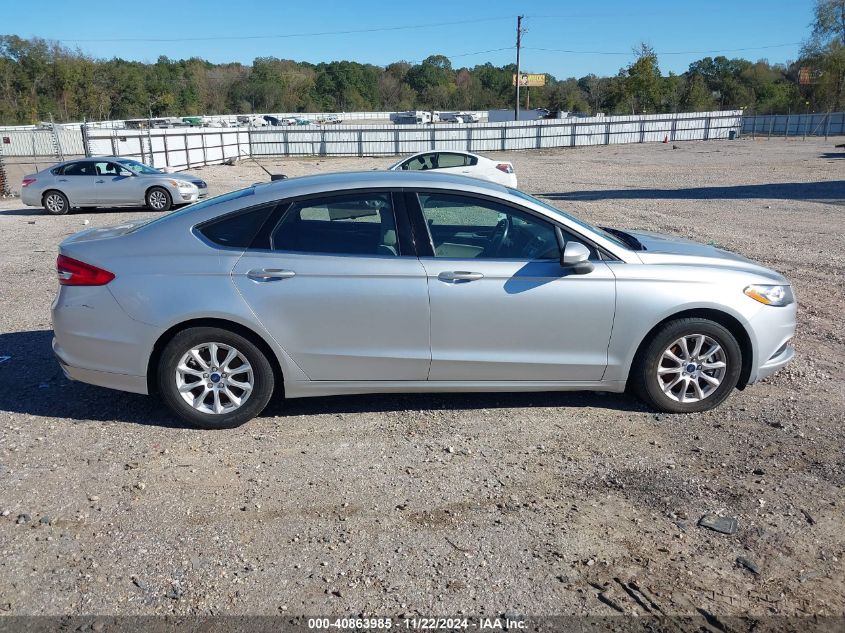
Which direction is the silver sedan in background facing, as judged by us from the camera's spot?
facing to the right of the viewer

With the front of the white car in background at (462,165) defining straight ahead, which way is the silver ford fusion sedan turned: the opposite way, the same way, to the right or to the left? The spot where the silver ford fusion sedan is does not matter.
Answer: the opposite way

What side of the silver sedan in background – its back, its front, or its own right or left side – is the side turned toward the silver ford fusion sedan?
right

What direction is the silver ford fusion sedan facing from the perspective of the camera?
to the viewer's right

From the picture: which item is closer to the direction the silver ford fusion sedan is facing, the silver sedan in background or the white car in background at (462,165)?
the white car in background

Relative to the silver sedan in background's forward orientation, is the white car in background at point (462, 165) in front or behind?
in front

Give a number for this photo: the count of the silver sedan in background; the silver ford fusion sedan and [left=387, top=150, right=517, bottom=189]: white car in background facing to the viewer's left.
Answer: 1

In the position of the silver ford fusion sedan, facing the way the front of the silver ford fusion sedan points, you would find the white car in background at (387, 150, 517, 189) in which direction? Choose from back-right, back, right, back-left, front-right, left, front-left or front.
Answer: left

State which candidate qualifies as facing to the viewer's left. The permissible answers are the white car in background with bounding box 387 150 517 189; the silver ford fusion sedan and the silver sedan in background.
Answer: the white car in background

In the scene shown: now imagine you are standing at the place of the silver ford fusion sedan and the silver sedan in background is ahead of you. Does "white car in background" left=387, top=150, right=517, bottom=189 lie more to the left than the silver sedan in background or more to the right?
right

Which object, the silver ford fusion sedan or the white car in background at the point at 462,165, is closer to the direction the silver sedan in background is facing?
the white car in background

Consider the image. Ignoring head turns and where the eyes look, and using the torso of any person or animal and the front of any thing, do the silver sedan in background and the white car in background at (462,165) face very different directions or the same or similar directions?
very different directions

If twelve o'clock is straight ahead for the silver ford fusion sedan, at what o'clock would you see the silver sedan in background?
The silver sedan in background is roughly at 8 o'clock from the silver ford fusion sedan.

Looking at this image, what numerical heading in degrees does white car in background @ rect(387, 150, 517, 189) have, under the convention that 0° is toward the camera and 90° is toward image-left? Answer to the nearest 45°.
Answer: approximately 90°

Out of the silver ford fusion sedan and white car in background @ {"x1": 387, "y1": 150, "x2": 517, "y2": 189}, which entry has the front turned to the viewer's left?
the white car in background

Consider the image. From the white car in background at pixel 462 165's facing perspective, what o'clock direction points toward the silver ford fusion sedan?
The silver ford fusion sedan is roughly at 9 o'clock from the white car in background.
